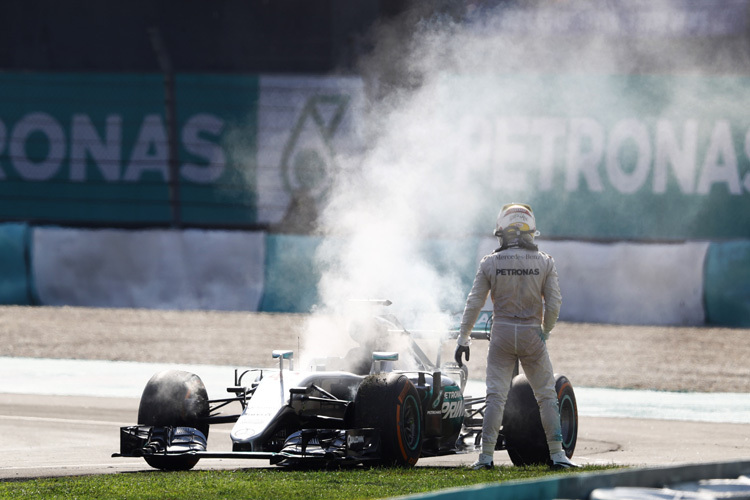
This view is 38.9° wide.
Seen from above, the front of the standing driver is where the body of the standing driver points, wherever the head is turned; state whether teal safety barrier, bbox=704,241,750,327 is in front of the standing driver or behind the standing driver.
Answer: in front

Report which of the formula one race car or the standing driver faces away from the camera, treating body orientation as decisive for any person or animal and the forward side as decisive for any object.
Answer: the standing driver

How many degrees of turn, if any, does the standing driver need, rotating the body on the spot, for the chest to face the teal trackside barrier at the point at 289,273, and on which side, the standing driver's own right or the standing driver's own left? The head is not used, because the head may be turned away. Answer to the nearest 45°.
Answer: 0° — they already face it

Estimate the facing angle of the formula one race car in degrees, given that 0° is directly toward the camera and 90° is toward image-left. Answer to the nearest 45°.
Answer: approximately 45°

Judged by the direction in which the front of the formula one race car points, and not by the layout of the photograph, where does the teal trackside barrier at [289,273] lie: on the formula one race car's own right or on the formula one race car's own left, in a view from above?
on the formula one race car's own right

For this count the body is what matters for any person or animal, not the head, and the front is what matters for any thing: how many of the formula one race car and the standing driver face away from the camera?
1

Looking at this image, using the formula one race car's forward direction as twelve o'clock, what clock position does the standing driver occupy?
The standing driver is roughly at 8 o'clock from the formula one race car.

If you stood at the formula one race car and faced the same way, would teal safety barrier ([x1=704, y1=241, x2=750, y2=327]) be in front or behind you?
behind

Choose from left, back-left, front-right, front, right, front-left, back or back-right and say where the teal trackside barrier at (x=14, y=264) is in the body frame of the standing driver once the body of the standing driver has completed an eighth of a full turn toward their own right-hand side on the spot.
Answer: left

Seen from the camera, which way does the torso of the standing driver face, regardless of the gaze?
away from the camera
